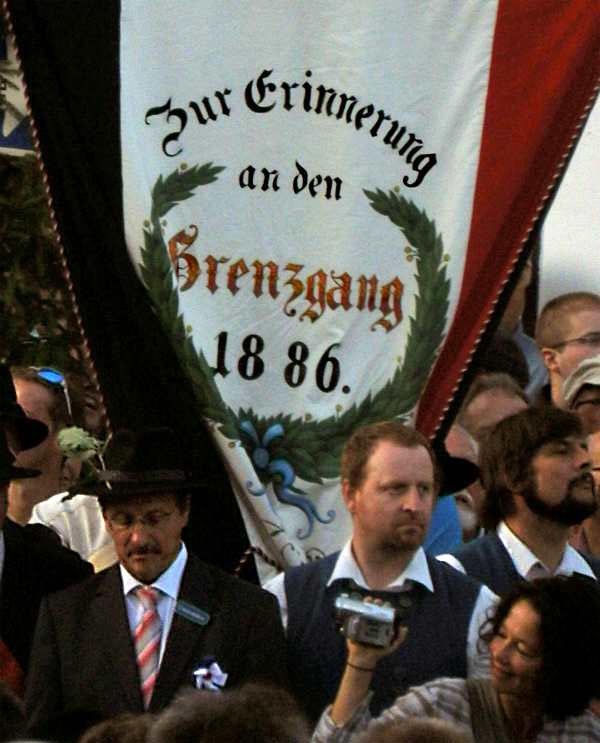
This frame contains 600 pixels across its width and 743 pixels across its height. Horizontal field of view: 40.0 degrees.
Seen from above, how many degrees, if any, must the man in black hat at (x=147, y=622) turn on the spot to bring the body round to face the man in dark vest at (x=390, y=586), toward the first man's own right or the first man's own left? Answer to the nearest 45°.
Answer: approximately 90° to the first man's own left

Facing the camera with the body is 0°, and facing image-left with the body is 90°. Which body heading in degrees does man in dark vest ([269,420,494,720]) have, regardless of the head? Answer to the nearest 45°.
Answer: approximately 0°

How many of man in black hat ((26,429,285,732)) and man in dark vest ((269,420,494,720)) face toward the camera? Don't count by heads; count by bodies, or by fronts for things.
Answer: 2

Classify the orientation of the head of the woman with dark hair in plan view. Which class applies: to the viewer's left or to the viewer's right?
to the viewer's left

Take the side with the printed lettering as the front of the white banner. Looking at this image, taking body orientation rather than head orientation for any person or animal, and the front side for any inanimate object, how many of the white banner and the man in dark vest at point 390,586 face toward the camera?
2

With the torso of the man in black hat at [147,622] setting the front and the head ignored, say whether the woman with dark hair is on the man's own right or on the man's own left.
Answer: on the man's own left

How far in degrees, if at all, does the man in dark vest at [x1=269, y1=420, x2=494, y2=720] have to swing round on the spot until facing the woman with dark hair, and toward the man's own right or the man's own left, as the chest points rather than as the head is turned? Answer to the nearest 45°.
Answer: approximately 45° to the man's own left
